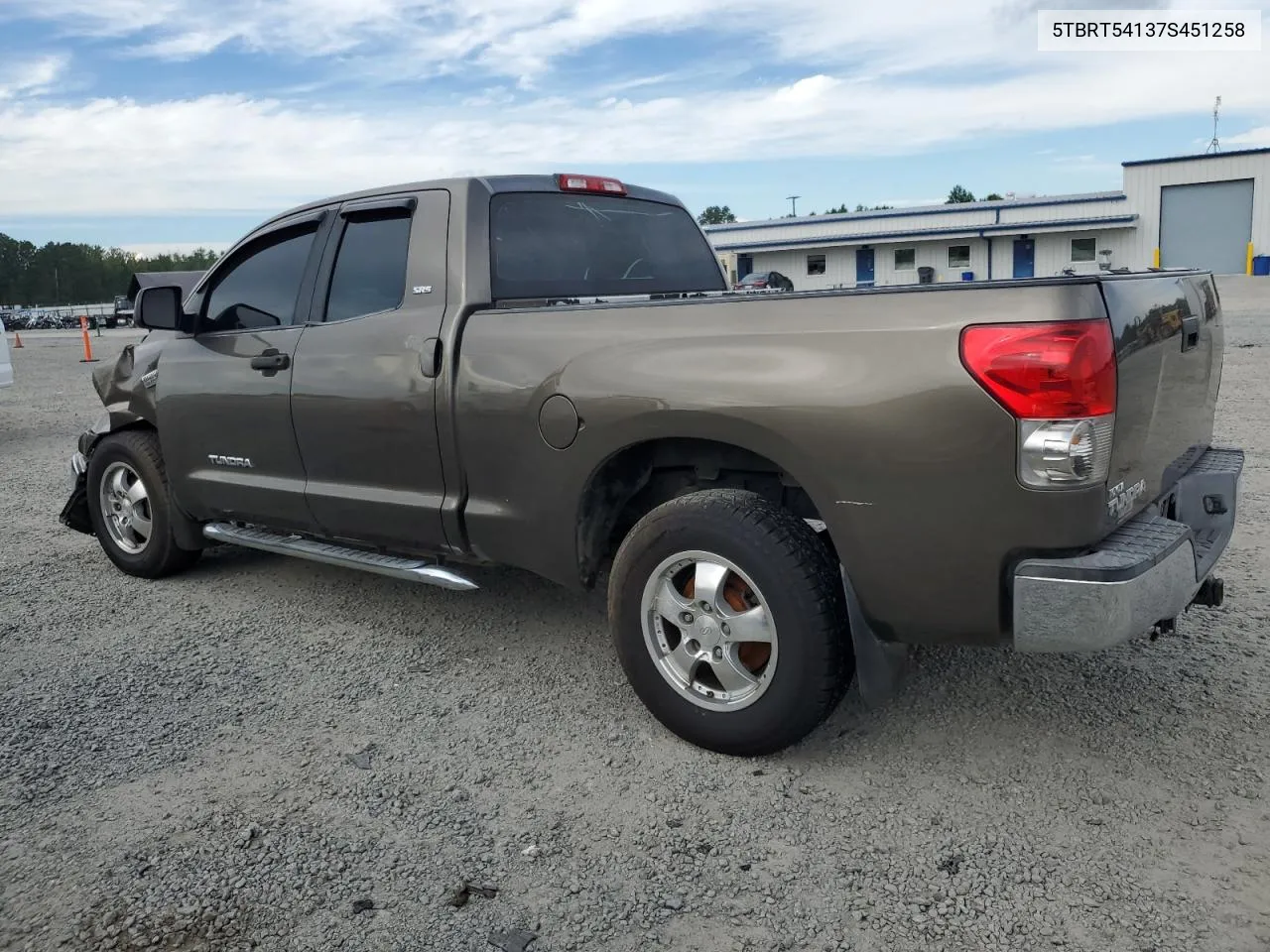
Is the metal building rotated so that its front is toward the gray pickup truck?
yes

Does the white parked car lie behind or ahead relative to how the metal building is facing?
ahead

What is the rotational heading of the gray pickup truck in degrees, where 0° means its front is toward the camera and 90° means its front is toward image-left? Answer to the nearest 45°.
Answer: approximately 135°

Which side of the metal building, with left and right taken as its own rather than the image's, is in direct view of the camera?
front

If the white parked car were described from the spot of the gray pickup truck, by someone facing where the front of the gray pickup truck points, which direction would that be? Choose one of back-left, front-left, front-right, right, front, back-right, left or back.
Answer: front

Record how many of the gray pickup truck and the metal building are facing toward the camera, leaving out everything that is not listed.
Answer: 1

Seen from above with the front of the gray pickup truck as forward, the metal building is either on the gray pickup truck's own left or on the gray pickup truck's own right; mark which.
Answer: on the gray pickup truck's own right

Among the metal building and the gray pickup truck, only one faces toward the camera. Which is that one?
the metal building

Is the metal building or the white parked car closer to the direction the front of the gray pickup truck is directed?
the white parked car
